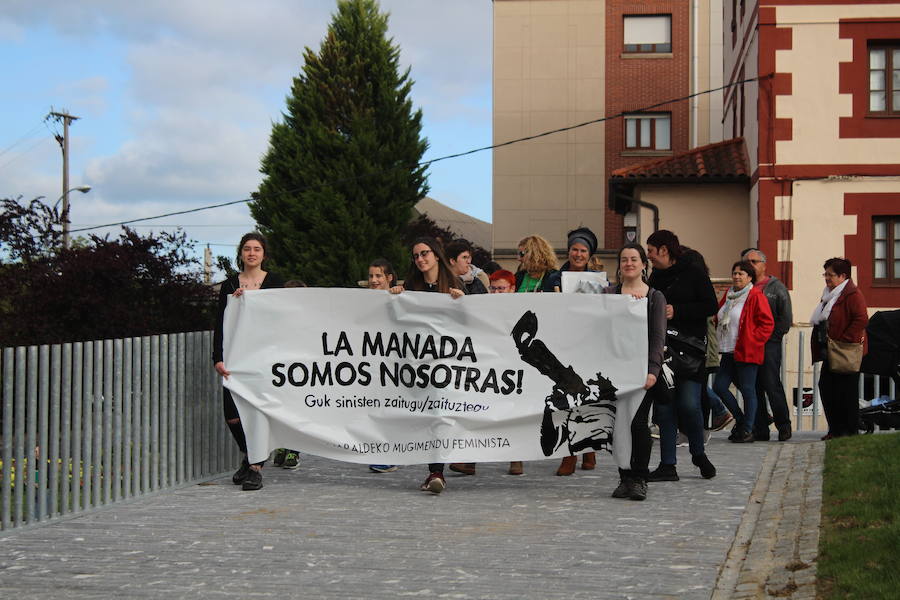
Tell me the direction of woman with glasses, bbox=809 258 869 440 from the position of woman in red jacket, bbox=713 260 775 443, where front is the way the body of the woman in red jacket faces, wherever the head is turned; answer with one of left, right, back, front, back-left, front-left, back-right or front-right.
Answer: back-left

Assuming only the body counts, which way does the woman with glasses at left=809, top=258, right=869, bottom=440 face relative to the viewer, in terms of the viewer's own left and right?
facing the viewer and to the left of the viewer

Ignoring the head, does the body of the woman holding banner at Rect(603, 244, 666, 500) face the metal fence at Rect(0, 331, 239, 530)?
no

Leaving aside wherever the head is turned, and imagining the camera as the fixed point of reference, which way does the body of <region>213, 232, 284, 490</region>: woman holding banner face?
toward the camera

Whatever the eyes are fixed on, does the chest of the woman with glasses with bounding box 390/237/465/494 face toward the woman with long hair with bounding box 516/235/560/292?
no

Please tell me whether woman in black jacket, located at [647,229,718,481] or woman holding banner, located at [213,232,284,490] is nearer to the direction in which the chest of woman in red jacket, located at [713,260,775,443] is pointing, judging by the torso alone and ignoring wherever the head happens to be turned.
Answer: the woman holding banner

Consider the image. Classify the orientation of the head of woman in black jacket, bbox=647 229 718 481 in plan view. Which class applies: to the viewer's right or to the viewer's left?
to the viewer's left

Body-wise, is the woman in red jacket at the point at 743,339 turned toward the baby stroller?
no

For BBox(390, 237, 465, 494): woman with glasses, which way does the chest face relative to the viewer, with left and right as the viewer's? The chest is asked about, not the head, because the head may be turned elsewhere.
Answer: facing the viewer

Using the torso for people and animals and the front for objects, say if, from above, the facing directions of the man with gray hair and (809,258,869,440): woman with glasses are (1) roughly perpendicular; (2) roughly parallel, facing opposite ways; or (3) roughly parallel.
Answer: roughly parallel

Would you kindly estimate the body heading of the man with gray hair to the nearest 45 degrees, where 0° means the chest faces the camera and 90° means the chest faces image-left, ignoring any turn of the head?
approximately 45°

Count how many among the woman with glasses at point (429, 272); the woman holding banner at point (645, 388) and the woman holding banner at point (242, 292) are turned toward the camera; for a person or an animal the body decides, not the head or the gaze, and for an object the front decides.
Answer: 3

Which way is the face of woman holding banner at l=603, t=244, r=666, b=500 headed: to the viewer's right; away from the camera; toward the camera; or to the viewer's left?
toward the camera

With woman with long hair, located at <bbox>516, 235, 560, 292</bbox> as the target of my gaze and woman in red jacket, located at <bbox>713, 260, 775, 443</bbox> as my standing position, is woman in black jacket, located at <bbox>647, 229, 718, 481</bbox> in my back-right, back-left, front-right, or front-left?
front-left

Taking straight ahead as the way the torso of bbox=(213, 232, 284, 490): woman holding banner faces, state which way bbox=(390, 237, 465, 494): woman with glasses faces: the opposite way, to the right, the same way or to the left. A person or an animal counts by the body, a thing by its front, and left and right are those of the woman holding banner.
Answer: the same way
